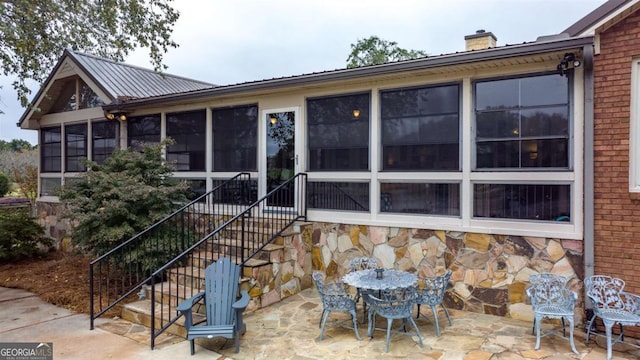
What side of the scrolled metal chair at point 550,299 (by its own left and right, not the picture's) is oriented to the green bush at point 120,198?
right

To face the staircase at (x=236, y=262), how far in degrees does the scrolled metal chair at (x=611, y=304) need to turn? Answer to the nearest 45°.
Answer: approximately 135° to its right

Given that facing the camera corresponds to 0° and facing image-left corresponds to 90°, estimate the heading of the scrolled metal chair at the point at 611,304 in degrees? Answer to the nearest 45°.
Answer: approximately 315°

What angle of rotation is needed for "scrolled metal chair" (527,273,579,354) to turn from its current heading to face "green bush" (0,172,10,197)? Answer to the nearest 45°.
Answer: approximately 90° to its right

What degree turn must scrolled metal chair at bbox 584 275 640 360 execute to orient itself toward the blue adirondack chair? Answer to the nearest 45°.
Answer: approximately 90° to its right

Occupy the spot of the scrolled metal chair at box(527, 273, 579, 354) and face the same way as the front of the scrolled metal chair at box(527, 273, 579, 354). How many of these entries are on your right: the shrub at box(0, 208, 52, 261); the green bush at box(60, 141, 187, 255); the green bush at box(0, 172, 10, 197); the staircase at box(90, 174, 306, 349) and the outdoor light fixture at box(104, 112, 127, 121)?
5
